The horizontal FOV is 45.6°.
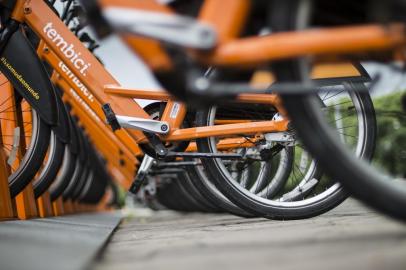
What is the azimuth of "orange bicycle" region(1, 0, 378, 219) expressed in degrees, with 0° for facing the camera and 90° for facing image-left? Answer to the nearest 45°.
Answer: approximately 90°
